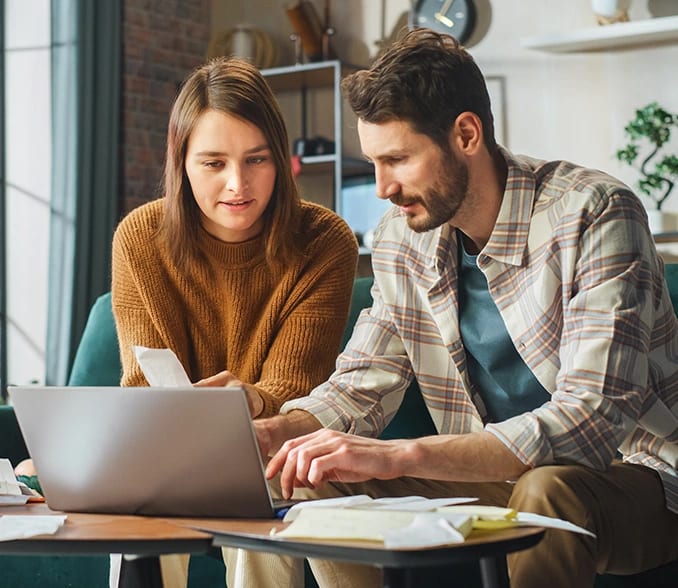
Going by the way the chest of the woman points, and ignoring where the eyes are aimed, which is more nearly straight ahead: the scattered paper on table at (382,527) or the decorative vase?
the scattered paper on table

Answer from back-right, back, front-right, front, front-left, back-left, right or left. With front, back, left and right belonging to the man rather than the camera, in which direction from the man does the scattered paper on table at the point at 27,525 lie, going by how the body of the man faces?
front

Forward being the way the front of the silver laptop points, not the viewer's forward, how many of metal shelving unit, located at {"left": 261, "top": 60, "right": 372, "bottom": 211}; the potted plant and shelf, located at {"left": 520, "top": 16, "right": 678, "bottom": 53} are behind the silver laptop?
0

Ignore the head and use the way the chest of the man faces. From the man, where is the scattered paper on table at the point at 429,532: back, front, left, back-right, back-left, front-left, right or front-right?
front-left

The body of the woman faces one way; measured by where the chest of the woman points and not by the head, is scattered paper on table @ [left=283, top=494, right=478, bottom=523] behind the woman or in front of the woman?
in front

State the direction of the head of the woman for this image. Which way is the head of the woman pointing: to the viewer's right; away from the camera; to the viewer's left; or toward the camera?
toward the camera

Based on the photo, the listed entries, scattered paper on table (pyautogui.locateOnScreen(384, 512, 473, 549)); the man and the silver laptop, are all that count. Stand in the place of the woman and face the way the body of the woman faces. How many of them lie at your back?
0

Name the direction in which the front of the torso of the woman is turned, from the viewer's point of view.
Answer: toward the camera

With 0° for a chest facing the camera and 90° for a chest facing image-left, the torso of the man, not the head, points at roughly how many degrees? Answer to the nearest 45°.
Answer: approximately 45°

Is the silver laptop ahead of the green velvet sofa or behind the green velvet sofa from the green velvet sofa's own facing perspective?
ahead

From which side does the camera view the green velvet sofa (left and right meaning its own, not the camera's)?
front

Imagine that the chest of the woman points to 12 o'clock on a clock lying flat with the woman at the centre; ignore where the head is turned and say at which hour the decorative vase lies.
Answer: The decorative vase is roughly at 7 o'clock from the woman.

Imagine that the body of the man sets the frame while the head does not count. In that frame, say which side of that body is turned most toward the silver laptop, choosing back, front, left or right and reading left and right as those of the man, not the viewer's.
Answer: front

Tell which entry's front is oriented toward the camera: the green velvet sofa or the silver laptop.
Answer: the green velvet sofa

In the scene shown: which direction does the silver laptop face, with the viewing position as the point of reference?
facing away from the viewer and to the right of the viewer

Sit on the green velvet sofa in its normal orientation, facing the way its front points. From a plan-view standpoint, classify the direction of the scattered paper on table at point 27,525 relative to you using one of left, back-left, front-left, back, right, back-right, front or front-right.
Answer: front
